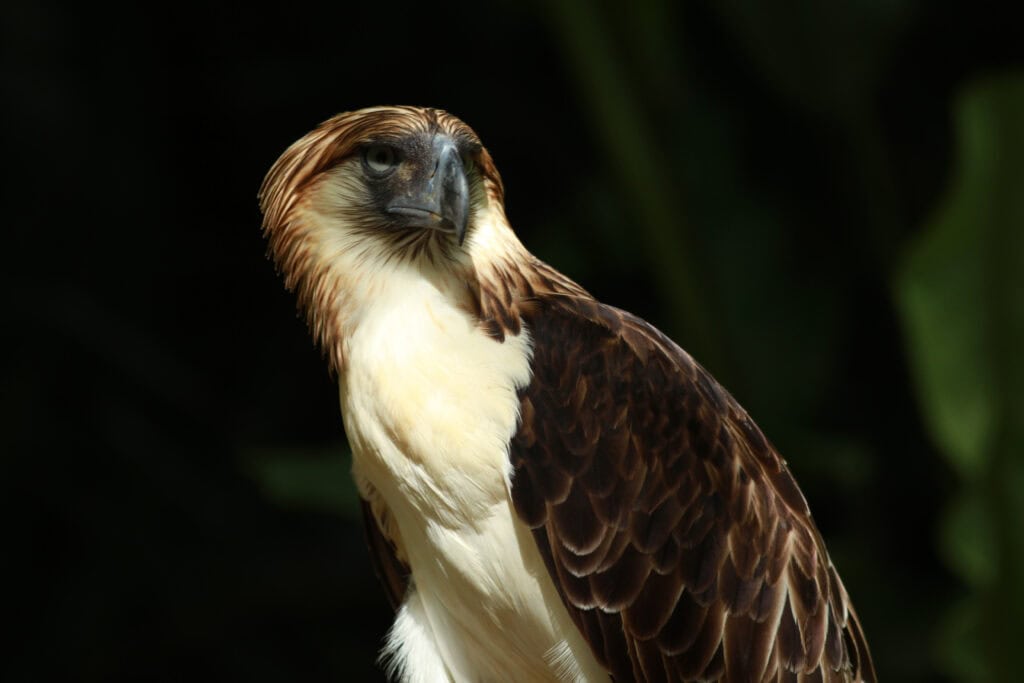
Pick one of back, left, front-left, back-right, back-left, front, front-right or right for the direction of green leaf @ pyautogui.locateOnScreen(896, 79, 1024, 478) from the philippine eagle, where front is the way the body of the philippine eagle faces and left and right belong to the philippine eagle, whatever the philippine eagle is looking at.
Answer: back

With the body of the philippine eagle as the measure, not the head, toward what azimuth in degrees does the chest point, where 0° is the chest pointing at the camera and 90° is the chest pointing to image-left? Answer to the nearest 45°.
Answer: approximately 45°
